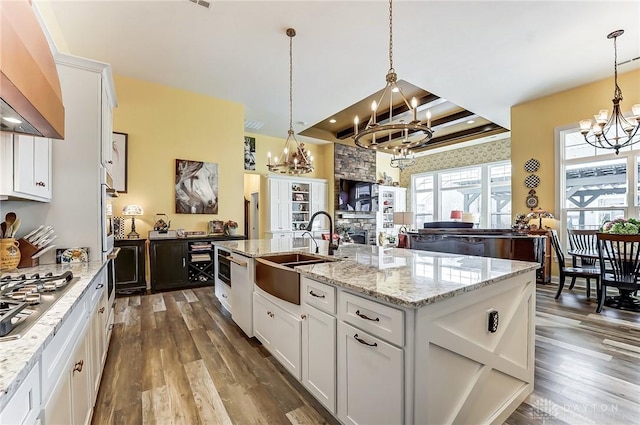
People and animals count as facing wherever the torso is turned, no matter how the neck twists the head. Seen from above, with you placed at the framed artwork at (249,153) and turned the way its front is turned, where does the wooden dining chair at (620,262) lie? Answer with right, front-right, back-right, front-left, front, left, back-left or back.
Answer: front-left

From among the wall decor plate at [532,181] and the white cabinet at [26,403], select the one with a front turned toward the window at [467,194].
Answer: the white cabinet

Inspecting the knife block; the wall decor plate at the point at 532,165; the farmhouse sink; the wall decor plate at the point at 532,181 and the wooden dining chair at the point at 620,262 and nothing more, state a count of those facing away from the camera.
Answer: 1

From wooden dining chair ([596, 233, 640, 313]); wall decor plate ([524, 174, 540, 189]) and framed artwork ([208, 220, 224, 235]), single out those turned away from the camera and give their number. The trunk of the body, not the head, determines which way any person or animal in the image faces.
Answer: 1

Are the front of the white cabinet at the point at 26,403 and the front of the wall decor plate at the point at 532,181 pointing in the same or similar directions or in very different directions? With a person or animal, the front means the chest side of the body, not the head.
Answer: very different directions

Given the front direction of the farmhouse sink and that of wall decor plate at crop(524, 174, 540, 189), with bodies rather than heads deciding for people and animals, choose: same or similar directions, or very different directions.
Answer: same or similar directions

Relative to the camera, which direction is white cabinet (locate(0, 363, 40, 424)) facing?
to the viewer's right

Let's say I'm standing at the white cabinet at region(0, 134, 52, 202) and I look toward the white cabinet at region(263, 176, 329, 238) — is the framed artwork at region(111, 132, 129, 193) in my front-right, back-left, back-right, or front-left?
front-left

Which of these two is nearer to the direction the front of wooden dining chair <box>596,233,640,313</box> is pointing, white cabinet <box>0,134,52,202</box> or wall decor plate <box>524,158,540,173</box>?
the wall decor plate

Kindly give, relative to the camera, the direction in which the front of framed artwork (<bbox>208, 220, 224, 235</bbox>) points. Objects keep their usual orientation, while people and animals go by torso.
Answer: facing the viewer

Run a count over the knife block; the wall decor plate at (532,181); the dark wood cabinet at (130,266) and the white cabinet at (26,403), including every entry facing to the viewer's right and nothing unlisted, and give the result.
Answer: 2

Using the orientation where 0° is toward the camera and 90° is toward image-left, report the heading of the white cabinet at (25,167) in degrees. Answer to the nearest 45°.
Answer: approximately 315°

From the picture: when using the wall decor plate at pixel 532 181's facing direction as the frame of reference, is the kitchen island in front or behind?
in front

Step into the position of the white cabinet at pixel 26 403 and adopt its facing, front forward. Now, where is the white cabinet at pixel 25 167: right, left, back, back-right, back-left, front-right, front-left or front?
left

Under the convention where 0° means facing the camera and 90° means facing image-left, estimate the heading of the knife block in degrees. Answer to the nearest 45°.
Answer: approximately 270°

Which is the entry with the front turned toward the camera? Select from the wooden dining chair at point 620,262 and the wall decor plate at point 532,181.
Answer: the wall decor plate

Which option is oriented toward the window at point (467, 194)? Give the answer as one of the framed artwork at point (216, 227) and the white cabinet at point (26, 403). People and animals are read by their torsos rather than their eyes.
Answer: the white cabinet

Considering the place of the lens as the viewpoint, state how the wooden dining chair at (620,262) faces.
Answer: facing away from the viewer
